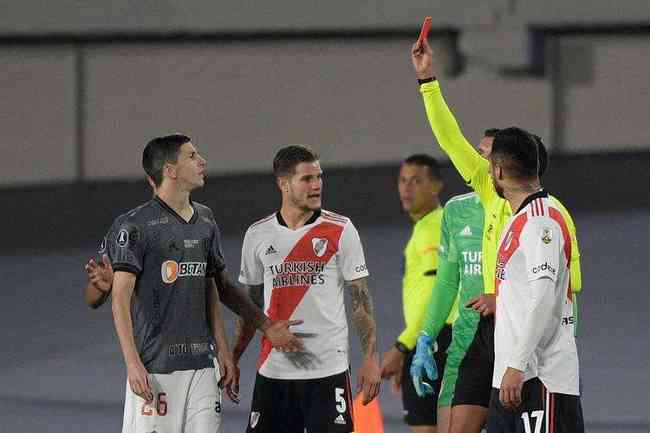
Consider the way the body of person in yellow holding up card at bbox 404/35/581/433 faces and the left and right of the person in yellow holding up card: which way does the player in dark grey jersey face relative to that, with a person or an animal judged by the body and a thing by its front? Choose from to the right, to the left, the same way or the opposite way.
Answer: to the left

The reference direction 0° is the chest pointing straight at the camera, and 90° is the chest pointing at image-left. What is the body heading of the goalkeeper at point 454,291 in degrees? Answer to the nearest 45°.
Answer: approximately 0°

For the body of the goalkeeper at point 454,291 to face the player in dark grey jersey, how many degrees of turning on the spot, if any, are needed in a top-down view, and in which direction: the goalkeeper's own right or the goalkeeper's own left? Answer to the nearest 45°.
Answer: approximately 45° to the goalkeeper's own right

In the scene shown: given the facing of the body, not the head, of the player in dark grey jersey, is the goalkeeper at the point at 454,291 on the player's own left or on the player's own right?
on the player's own left

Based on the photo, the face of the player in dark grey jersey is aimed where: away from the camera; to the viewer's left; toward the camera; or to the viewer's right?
to the viewer's right
